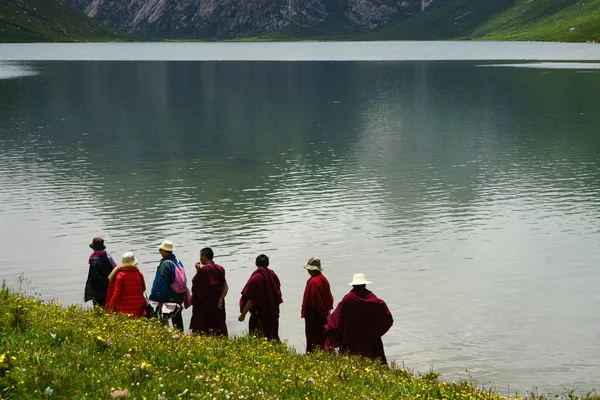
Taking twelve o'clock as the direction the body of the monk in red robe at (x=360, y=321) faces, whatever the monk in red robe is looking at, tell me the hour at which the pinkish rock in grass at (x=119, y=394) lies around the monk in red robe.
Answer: The pinkish rock in grass is roughly at 7 o'clock from the monk in red robe.

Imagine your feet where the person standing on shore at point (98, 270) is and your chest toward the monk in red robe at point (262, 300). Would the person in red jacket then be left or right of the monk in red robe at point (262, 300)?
right

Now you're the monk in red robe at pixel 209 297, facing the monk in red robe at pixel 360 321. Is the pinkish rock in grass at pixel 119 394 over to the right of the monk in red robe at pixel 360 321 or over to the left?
right

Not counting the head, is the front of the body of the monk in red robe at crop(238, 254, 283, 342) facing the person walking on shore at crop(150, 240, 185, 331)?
no

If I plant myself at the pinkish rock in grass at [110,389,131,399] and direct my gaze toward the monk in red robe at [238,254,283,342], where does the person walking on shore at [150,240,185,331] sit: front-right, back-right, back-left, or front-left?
front-left

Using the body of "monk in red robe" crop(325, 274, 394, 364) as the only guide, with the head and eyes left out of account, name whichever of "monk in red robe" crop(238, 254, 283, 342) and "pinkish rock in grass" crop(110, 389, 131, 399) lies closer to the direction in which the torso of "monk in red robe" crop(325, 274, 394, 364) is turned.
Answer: the monk in red robe

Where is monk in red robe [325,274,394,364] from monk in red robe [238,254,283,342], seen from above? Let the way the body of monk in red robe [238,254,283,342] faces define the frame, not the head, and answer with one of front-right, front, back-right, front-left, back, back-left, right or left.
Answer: back-right

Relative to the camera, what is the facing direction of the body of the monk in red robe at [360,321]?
away from the camera

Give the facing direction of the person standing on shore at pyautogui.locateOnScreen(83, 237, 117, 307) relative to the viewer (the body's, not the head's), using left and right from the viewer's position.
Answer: facing away from the viewer and to the left of the viewer

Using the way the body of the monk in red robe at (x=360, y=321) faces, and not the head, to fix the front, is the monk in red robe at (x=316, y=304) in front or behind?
in front

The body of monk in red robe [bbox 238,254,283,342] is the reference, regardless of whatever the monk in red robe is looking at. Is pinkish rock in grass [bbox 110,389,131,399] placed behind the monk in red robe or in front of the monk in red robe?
behind

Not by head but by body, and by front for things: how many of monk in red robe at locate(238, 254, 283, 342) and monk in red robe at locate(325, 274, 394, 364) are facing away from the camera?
2

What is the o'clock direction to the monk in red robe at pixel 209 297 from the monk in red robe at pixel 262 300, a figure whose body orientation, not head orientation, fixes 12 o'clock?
the monk in red robe at pixel 209 297 is roughly at 10 o'clock from the monk in red robe at pixel 262 300.

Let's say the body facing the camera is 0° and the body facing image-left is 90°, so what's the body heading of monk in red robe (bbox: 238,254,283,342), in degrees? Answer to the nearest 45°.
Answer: approximately 180°

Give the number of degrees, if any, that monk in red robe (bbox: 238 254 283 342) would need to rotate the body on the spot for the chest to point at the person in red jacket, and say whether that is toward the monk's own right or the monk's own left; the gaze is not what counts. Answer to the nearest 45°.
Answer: approximately 90° to the monk's own left

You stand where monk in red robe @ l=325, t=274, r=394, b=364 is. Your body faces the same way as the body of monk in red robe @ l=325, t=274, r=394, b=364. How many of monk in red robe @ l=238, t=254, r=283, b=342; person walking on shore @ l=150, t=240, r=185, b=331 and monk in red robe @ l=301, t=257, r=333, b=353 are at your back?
0

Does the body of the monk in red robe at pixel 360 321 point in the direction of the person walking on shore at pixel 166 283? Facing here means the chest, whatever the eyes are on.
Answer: no

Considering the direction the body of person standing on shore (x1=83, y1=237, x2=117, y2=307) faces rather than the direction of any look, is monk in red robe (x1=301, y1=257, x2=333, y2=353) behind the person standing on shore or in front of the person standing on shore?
behind

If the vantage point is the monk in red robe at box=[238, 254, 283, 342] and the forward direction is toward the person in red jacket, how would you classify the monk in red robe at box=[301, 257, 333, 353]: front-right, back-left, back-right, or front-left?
back-left

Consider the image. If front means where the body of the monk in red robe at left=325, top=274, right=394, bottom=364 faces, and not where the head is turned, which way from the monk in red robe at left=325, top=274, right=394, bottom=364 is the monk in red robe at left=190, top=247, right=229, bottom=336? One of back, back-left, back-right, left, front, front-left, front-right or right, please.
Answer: front-left
